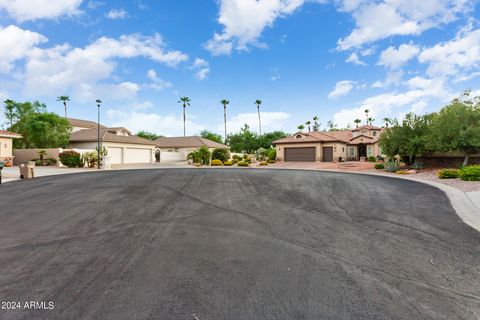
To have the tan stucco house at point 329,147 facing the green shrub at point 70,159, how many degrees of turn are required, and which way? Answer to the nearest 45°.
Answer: approximately 45° to its right

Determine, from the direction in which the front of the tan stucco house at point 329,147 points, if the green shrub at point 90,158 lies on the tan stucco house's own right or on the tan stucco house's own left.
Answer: on the tan stucco house's own right

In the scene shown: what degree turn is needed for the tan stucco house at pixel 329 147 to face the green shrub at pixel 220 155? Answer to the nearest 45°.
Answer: approximately 90° to its right

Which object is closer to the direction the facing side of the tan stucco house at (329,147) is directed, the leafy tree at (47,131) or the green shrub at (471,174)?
the green shrub

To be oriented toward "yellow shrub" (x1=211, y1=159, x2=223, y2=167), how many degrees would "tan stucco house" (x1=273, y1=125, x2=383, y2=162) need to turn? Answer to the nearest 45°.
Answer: approximately 90° to its right

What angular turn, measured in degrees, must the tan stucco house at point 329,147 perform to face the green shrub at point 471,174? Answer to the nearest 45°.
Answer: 0° — it already faces it

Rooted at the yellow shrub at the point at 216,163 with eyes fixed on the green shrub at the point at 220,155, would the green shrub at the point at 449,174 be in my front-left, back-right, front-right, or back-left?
back-right

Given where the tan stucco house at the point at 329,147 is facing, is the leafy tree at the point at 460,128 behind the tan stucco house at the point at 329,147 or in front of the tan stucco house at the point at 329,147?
in front

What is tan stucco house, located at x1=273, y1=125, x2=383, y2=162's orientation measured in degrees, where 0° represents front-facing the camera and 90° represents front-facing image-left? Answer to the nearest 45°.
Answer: approximately 0°

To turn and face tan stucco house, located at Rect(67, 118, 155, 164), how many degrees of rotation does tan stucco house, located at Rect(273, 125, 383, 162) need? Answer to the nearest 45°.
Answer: approximately 90° to its right
